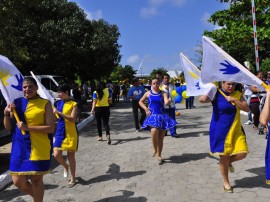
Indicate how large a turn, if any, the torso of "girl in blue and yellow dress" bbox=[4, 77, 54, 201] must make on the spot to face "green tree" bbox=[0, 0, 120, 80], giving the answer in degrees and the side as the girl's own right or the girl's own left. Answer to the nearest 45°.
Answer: approximately 180°

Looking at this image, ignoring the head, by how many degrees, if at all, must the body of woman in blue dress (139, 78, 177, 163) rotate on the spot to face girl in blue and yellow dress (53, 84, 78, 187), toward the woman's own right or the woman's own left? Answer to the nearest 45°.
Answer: approximately 45° to the woman's own right

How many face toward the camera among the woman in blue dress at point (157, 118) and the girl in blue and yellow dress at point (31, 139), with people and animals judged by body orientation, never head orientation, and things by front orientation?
2

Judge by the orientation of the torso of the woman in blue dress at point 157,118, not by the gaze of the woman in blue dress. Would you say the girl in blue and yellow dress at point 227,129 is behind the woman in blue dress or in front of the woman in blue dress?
in front

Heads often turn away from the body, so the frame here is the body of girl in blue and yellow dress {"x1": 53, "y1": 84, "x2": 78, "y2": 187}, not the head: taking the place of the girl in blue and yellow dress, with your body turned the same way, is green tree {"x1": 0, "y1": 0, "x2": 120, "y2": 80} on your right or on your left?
on your right

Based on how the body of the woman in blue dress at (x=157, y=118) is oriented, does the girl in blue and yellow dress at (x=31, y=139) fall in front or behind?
in front

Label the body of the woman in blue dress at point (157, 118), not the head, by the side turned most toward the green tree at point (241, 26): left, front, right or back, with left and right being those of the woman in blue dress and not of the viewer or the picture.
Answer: back

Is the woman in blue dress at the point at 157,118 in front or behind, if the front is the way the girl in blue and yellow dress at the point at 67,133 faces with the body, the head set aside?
behind

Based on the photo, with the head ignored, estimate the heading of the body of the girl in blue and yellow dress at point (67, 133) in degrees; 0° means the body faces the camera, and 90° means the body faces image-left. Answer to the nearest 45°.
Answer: approximately 45°
